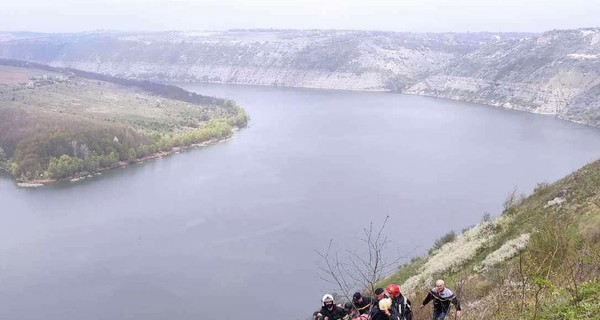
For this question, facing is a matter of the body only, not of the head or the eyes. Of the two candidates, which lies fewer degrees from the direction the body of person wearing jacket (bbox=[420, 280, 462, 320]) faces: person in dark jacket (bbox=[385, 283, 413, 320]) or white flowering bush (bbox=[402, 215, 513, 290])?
the person in dark jacket

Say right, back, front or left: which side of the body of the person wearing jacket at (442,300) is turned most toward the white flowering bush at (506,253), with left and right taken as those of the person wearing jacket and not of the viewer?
back

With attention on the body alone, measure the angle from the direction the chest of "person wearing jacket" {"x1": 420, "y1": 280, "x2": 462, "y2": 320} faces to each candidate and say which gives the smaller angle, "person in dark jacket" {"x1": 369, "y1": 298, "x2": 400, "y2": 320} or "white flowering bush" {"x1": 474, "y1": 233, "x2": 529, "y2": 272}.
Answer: the person in dark jacket

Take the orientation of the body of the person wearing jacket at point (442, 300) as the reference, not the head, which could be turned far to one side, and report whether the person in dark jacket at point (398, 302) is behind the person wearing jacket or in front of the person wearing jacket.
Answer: in front

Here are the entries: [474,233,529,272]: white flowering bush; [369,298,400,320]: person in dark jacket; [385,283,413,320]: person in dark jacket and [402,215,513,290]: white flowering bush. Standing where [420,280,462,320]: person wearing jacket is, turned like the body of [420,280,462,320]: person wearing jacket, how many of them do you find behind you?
2

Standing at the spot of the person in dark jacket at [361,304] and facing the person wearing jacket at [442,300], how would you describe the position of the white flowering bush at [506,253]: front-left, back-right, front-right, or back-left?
front-left

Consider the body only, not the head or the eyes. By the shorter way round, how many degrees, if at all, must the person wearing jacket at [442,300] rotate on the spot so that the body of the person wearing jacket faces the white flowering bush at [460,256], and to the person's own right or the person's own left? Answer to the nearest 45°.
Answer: approximately 180°

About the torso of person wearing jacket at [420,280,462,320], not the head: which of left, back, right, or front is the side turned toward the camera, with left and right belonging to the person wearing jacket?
front

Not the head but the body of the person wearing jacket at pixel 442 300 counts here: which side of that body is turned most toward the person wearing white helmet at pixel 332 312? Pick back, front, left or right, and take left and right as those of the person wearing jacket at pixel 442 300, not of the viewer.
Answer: right

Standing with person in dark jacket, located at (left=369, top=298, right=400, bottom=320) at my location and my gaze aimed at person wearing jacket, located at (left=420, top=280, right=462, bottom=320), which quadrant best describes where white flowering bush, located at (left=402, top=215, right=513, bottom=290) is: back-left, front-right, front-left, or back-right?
front-left
